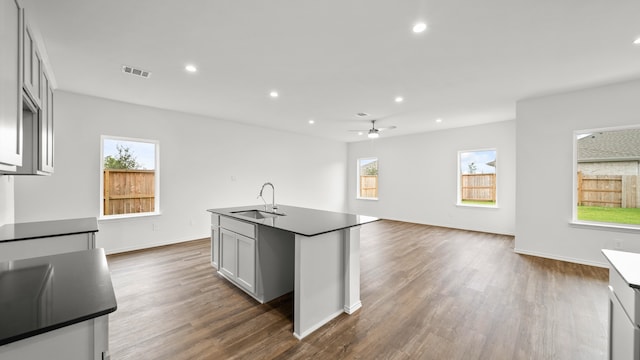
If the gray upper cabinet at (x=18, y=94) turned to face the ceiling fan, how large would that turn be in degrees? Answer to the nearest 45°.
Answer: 0° — it already faces it

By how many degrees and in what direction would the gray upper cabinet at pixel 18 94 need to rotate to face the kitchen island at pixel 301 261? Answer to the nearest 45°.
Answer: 0° — it already faces it

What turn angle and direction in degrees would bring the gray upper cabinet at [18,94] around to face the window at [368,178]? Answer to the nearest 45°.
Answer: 0° — it already faces it

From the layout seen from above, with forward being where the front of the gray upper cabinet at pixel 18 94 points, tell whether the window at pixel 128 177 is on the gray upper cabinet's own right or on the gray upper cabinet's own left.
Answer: on the gray upper cabinet's own left

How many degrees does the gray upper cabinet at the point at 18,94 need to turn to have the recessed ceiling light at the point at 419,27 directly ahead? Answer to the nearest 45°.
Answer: approximately 45° to its right

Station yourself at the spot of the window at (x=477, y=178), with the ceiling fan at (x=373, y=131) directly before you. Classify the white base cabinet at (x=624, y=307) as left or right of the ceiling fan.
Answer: left

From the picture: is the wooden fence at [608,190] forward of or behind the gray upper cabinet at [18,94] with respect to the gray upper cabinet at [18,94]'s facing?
forward

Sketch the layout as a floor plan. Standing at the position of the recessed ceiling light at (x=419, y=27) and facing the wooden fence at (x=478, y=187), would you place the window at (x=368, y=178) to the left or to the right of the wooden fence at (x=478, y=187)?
left

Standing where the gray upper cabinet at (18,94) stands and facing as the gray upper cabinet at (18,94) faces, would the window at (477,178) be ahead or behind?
ahead

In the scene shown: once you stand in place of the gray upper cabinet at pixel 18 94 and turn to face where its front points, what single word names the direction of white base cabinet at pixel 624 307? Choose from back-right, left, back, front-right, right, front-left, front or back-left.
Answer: front-right

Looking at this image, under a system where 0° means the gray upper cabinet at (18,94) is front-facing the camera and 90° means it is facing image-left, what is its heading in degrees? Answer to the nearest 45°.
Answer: approximately 270°
